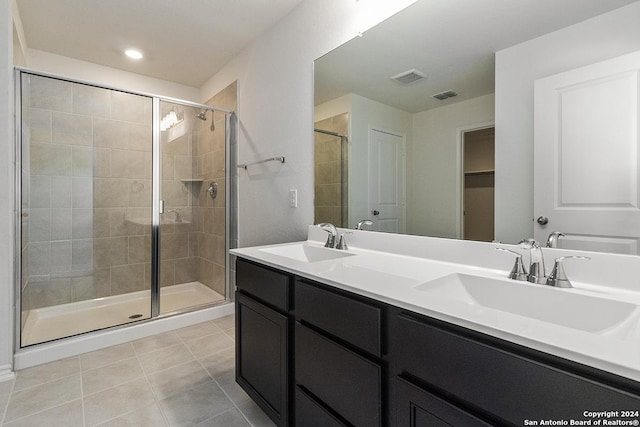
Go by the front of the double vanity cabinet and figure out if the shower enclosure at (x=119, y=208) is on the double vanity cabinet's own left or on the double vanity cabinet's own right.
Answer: on the double vanity cabinet's own right

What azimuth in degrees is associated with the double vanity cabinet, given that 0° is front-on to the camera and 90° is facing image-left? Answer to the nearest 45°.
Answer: approximately 45°
